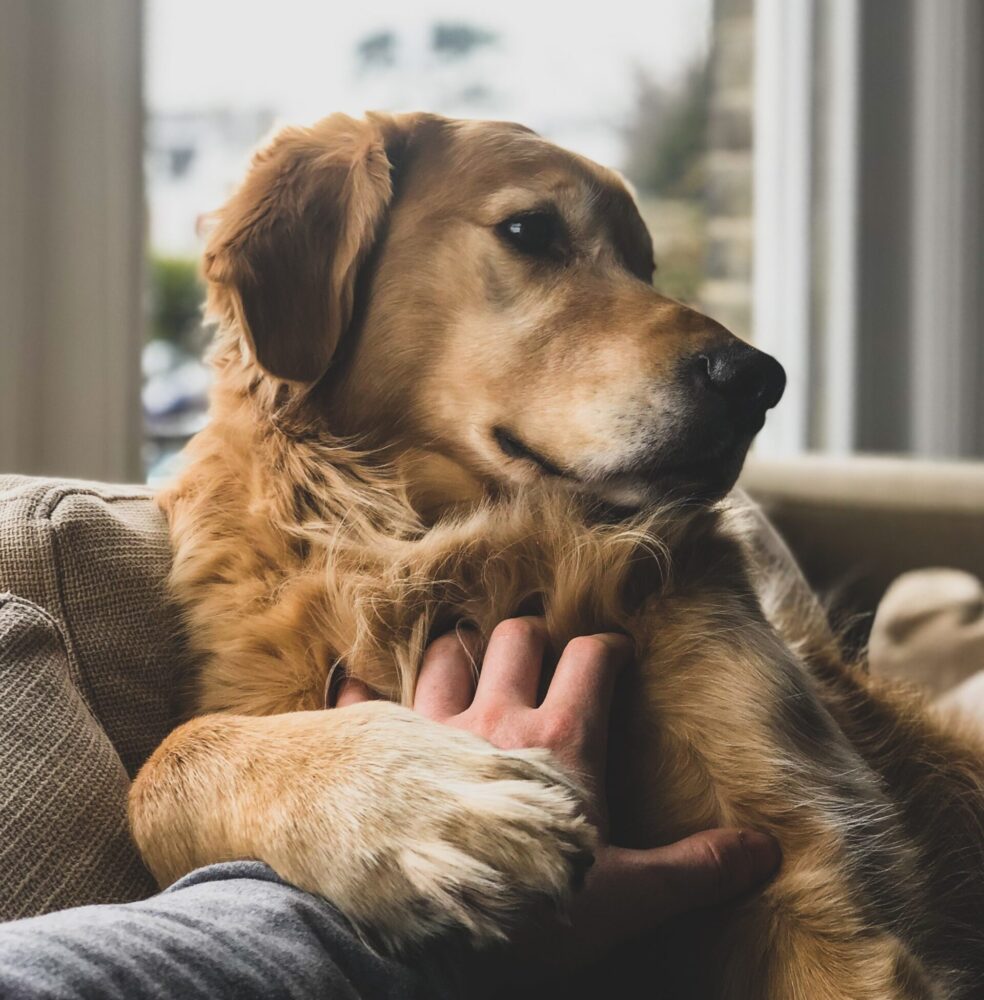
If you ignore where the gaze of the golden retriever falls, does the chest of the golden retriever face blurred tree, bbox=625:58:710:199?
no

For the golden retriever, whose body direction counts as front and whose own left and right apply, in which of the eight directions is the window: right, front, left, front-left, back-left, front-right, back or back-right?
back-right

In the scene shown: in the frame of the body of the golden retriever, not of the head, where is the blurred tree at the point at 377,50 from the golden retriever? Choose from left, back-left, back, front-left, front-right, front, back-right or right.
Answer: back-right

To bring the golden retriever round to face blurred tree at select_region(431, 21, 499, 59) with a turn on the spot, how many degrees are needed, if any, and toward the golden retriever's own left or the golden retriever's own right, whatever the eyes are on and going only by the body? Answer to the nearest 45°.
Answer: approximately 135° to the golden retriever's own right

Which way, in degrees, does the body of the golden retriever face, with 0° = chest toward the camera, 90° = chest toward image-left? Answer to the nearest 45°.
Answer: approximately 45°

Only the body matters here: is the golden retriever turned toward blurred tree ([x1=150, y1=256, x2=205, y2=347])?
no

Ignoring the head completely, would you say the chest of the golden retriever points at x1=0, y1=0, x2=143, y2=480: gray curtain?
no
